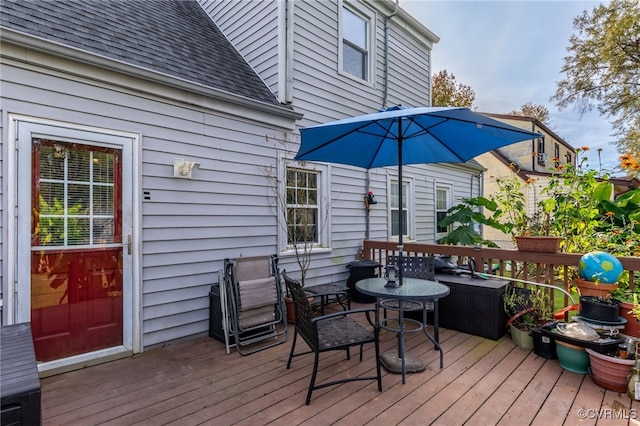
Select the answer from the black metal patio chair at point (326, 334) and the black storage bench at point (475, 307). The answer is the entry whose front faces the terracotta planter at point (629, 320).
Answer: the black metal patio chair

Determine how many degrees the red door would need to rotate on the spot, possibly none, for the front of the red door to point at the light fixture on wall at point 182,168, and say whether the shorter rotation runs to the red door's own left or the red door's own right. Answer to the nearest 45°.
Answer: approximately 45° to the red door's own left

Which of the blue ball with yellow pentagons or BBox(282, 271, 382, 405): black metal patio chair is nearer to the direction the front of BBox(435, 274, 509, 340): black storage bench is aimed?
the black metal patio chair

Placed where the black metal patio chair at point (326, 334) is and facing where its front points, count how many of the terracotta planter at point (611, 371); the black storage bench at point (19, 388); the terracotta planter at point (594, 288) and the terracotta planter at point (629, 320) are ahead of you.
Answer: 3

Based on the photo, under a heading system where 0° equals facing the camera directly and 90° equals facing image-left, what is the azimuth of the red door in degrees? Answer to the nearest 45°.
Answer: approximately 315°

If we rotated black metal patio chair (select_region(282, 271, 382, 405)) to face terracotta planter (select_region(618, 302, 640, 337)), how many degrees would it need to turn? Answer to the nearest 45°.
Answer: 0° — it already faces it

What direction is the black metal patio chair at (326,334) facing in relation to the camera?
to the viewer's right

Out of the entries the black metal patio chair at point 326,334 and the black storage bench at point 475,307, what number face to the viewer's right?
1

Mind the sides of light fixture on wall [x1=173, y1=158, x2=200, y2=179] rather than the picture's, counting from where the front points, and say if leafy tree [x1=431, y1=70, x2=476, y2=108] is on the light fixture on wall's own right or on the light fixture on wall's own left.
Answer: on the light fixture on wall's own left

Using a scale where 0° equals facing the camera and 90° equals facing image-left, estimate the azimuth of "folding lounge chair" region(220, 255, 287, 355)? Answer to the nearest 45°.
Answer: approximately 315°

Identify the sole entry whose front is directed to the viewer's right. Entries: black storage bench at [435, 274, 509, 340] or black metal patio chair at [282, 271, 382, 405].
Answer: the black metal patio chair
